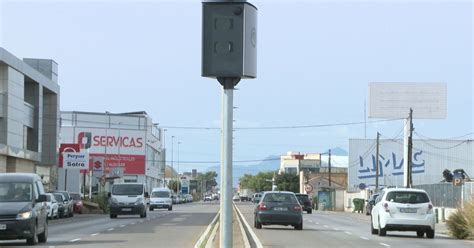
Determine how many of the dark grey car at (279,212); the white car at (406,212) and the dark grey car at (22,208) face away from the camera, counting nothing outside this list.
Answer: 2

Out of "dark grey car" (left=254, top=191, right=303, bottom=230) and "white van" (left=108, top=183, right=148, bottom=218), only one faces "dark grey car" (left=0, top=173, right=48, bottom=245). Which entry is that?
the white van

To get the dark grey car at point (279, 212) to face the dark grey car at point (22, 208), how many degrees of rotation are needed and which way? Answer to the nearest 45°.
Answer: approximately 135° to its left

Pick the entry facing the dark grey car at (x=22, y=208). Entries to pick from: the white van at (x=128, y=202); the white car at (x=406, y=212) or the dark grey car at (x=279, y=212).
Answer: the white van

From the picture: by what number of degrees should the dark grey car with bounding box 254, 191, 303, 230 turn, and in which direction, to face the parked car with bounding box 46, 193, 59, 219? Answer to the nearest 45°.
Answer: approximately 45° to its left

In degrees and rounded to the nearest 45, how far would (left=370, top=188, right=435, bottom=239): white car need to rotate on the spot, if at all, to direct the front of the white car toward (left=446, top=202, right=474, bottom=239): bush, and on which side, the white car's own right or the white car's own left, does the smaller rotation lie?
approximately 45° to the white car's own right

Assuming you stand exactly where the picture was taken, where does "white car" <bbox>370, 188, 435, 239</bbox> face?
facing away from the viewer

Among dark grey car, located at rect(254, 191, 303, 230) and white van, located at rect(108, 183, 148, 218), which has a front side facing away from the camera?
the dark grey car

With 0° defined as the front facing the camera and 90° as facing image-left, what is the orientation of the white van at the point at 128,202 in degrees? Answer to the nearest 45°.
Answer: approximately 0°

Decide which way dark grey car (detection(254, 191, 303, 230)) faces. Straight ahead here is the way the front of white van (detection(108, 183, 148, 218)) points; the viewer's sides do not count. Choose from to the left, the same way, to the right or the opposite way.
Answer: the opposite way

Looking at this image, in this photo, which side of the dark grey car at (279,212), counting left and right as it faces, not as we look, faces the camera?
back

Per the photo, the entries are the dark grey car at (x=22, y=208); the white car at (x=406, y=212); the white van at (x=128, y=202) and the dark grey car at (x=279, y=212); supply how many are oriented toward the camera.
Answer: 2
